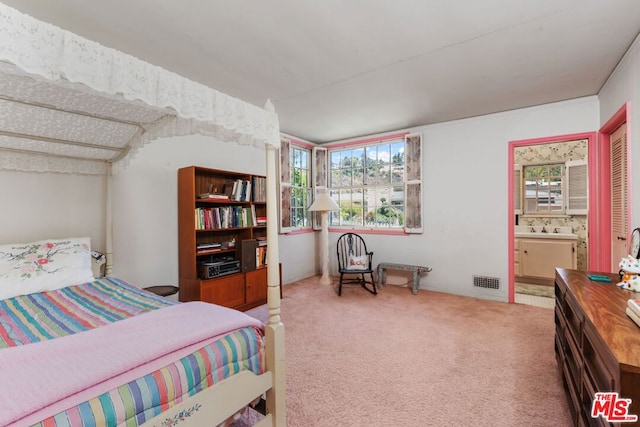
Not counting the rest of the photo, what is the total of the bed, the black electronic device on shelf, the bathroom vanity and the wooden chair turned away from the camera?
0

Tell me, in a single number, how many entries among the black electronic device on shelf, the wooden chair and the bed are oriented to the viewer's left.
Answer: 0

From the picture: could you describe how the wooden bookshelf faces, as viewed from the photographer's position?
facing the viewer and to the right of the viewer

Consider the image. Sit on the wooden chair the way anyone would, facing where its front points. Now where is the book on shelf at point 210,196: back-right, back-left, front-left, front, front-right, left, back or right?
right

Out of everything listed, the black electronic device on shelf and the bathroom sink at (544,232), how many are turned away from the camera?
0

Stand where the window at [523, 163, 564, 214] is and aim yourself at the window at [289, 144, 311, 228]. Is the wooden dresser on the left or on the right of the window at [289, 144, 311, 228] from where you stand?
left

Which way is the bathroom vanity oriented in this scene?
toward the camera

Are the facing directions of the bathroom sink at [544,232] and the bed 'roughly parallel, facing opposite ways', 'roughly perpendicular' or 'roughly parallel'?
roughly perpendicular

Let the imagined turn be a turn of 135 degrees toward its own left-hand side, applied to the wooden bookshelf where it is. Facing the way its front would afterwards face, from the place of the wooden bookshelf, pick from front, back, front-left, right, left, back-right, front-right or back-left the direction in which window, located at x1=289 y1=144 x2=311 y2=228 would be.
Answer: front-right

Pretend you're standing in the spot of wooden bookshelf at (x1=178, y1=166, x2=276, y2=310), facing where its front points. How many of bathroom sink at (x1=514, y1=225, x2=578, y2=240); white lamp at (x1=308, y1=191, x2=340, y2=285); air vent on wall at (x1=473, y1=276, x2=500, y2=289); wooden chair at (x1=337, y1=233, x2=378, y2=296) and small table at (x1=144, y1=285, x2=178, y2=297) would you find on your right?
1

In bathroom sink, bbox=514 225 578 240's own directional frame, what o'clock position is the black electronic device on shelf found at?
The black electronic device on shelf is roughly at 1 o'clock from the bathroom sink.

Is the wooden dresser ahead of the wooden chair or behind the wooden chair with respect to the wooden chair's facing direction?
ahead

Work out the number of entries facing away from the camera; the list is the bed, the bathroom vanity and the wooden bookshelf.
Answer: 0

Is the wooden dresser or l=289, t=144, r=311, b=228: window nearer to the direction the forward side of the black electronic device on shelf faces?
the wooden dresser

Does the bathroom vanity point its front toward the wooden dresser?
yes
